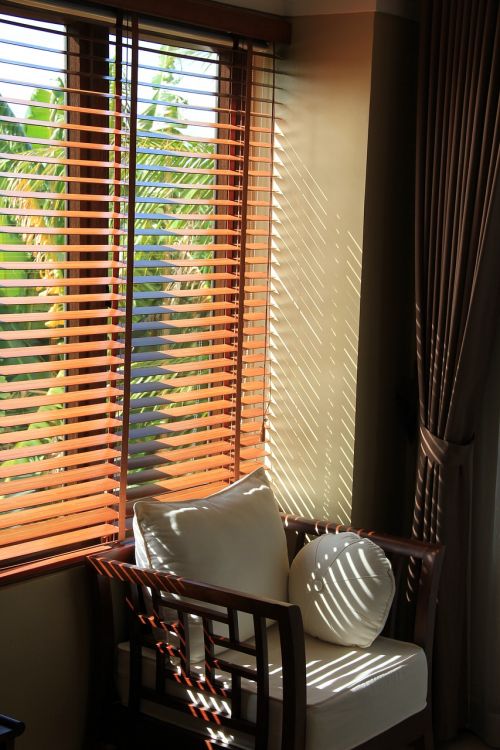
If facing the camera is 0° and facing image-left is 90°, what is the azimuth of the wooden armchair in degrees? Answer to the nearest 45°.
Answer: approximately 315°

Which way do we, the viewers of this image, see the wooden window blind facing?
facing the viewer and to the right of the viewer

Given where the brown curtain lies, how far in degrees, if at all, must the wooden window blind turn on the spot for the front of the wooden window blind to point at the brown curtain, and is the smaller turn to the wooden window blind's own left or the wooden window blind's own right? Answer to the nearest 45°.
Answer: approximately 45° to the wooden window blind's own left

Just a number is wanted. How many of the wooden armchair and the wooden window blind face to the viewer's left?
0
